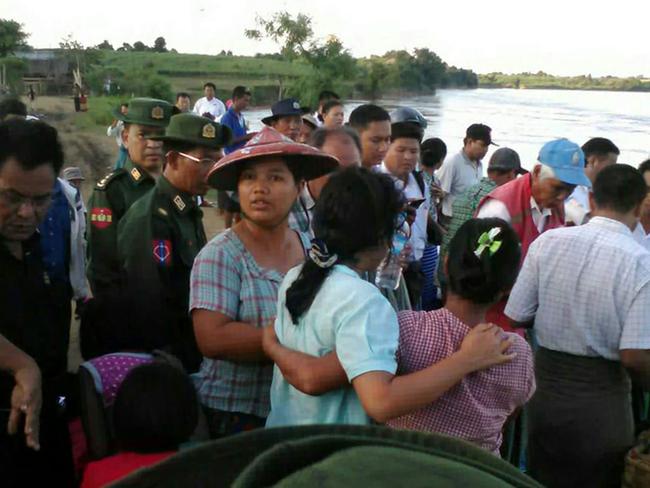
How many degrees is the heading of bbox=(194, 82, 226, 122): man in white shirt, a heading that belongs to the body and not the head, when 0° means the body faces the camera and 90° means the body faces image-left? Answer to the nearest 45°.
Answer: approximately 0°

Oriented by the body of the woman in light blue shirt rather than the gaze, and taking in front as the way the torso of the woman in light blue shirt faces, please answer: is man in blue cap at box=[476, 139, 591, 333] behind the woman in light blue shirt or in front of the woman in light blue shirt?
in front

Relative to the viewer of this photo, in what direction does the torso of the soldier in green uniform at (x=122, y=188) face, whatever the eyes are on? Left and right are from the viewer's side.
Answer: facing the viewer and to the right of the viewer

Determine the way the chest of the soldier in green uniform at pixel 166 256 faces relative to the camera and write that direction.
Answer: to the viewer's right

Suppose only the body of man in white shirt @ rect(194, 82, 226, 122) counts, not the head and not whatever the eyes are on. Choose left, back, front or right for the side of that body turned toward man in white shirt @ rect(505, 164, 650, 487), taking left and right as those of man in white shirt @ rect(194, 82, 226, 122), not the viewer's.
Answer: front

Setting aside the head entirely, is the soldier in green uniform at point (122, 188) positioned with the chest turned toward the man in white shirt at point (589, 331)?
yes

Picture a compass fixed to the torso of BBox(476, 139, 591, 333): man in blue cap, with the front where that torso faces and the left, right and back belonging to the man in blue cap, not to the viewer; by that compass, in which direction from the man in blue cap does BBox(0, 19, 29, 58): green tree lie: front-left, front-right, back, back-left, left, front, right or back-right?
back

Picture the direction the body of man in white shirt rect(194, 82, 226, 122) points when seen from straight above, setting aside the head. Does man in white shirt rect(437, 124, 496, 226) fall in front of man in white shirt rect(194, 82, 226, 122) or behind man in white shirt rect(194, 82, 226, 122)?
in front

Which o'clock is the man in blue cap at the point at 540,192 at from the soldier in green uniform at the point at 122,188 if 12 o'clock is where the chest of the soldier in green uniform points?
The man in blue cap is roughly at 11 o'clock from the soldier in green uniform.

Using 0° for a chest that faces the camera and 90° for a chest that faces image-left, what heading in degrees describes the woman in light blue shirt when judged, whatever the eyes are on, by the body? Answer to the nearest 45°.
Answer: approximately 225°

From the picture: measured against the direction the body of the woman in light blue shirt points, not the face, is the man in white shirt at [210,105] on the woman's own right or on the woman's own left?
on the woman's own left

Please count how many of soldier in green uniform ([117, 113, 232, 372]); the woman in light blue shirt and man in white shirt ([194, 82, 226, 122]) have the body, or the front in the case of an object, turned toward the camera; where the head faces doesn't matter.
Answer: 1

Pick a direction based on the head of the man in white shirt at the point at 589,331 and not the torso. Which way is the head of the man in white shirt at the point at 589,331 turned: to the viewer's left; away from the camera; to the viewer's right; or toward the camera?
away from the camera
